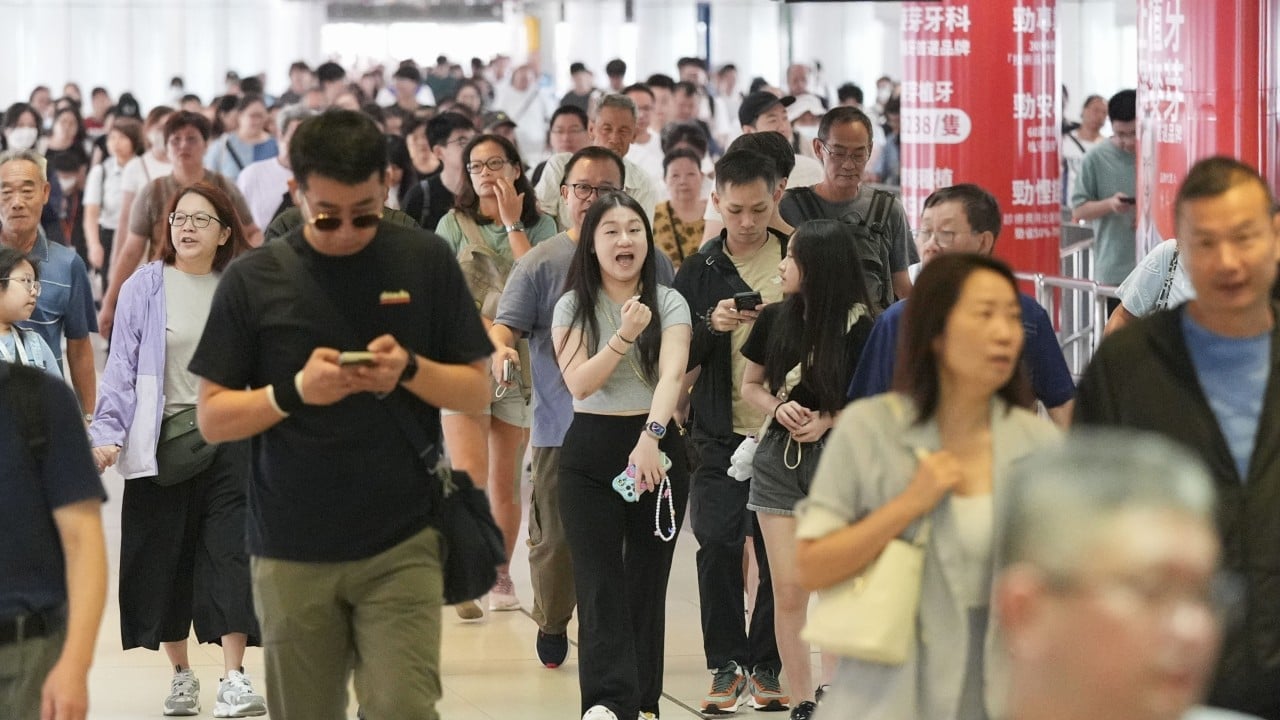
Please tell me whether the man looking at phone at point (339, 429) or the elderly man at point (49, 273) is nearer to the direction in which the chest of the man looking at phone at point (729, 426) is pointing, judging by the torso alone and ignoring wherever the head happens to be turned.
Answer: the man looking at phone

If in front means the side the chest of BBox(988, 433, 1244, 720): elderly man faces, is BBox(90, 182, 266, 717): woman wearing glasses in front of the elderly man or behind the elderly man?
behind

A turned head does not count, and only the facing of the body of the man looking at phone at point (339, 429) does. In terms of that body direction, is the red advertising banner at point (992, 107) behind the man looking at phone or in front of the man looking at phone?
behind

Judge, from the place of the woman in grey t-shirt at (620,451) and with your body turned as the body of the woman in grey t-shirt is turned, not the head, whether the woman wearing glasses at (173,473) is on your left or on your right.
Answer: on your right

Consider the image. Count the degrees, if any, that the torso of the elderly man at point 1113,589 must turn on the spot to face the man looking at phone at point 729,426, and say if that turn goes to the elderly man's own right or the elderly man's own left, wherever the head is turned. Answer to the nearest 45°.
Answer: approximately 135° to the elderly man's own left

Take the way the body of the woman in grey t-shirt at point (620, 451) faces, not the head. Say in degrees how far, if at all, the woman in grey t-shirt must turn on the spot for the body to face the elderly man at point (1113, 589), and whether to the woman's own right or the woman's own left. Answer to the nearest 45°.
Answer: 0° — they already face them

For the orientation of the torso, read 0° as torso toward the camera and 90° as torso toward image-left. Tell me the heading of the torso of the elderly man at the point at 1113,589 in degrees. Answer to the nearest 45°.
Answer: approximately 315°

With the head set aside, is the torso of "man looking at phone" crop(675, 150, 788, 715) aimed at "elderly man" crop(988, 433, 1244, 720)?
yes

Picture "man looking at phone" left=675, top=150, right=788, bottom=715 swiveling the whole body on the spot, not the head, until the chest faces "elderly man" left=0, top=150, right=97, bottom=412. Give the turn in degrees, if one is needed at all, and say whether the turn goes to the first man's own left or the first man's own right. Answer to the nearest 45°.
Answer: approximately 90° to the first man's own right

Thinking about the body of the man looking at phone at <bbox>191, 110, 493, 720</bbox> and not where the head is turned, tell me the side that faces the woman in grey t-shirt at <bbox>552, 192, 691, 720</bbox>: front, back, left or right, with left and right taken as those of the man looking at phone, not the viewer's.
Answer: back
